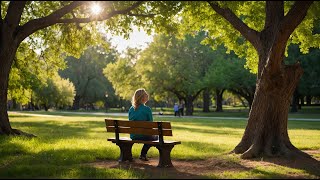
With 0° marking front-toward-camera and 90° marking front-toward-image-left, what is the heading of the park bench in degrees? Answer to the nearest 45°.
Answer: approximately 225°

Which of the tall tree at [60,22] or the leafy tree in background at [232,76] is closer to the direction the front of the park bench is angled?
the leafy tree in background

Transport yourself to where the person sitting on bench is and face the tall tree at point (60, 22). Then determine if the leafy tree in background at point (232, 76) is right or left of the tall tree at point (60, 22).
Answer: right

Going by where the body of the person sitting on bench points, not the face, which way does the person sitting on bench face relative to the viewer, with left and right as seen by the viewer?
facing away from the viewer and to the right of the viewer

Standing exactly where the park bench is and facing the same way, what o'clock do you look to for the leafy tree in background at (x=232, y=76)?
The leafy tree in background is roughly at 11 o'clock from the park bench.

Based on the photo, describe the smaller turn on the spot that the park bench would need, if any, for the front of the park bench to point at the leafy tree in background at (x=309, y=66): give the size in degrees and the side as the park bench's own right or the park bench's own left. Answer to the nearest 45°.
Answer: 0° — it already faces it

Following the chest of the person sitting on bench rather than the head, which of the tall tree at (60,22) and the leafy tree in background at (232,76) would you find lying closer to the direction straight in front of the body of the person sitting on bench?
the leafy tree in background

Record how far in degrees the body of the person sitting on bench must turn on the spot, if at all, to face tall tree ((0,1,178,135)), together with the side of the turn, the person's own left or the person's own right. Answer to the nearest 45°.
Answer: approximately 90° to the person's own left

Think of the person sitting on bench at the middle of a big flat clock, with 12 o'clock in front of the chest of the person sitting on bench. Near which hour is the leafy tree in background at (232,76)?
The leafy tree in background is roughly at 11 o'clock from the person sitting on bench.
